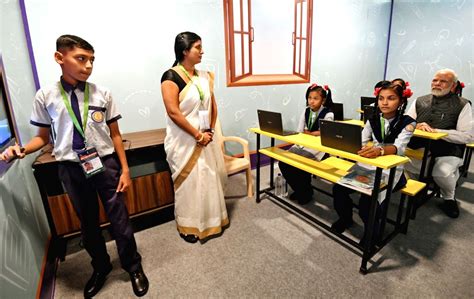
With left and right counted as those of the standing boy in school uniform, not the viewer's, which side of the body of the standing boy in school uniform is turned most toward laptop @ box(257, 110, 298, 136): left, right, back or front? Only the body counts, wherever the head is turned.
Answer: left

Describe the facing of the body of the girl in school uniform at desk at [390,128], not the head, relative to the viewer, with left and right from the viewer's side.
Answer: facing the viewer and to the left of the viewer

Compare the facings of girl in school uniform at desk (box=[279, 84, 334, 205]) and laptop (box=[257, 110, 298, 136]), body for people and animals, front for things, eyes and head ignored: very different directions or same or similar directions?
very different directions

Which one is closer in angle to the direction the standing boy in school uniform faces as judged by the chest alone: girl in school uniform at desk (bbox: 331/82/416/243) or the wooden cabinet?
the girl in school uniform at desk

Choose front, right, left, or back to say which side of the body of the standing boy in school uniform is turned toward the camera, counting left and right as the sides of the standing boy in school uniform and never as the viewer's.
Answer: front

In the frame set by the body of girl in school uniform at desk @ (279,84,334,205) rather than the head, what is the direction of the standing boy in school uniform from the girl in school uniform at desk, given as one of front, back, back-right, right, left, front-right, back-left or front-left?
front

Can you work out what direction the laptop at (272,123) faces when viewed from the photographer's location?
facing away from the viewer and to the right of the viewer
